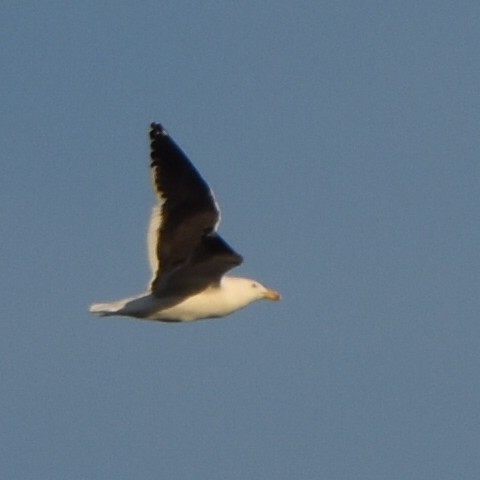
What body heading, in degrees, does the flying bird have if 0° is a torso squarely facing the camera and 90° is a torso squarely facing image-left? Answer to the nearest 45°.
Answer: approximately 270°
